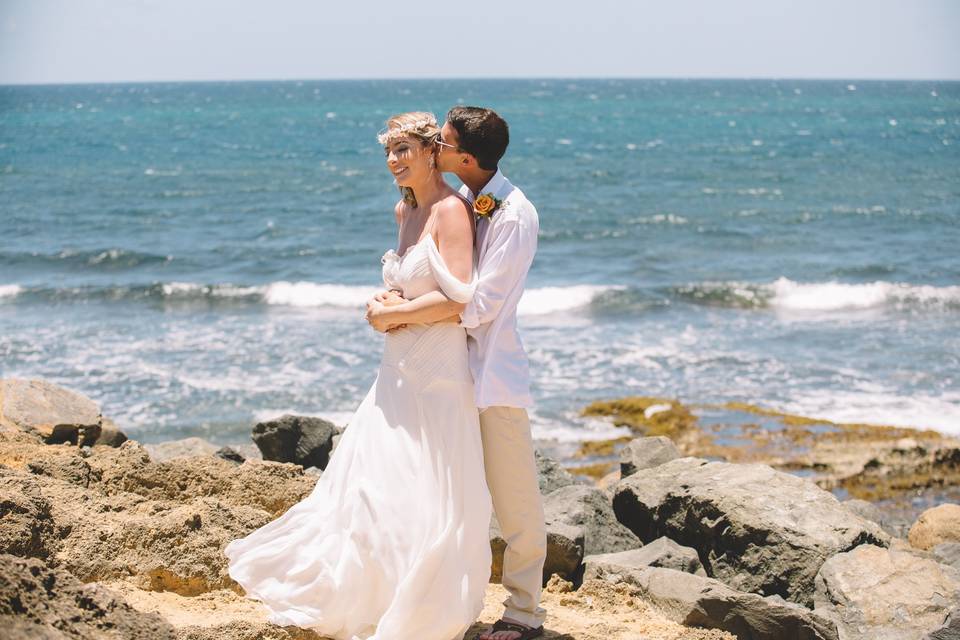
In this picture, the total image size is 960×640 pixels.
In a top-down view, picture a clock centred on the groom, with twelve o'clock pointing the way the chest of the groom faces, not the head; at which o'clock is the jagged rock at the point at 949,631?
The jagged rock is roughly at 6 o'clock from the groom.

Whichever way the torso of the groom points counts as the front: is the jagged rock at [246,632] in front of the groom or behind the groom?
in front

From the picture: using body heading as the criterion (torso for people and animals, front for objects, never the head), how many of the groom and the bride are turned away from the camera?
0

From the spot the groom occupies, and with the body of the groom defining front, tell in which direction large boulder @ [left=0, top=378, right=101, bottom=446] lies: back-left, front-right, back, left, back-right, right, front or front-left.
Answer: front-right

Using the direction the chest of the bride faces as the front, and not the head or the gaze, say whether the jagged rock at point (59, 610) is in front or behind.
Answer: in front

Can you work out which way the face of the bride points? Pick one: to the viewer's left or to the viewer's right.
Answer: to the viewer's left

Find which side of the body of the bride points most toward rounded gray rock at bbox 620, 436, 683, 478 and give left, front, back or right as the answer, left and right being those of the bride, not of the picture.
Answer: back

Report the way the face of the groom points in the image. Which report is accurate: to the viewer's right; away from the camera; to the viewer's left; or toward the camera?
to the viewer's left

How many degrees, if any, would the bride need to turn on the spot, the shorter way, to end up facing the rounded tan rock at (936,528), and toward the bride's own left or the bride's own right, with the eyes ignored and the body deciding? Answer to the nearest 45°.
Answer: approximately 180°

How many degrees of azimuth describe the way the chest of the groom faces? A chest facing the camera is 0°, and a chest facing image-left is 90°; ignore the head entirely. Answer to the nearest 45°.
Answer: approximately 90°
